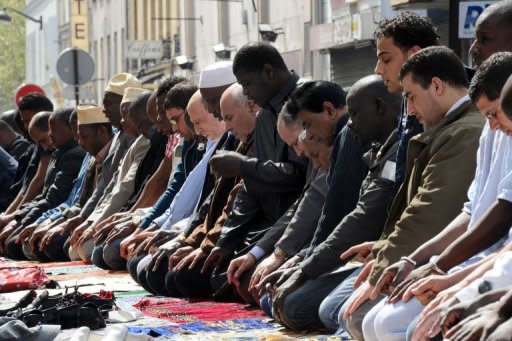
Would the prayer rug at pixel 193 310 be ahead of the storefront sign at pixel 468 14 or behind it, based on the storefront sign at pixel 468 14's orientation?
ahead

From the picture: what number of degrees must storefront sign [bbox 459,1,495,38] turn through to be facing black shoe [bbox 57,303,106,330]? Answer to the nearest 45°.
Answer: approximately 45° to its right

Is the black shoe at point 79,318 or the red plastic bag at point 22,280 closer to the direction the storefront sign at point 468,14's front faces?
the black shoe

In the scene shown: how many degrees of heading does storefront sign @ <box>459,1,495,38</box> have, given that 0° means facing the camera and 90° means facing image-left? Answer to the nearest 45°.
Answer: approximately 0°
